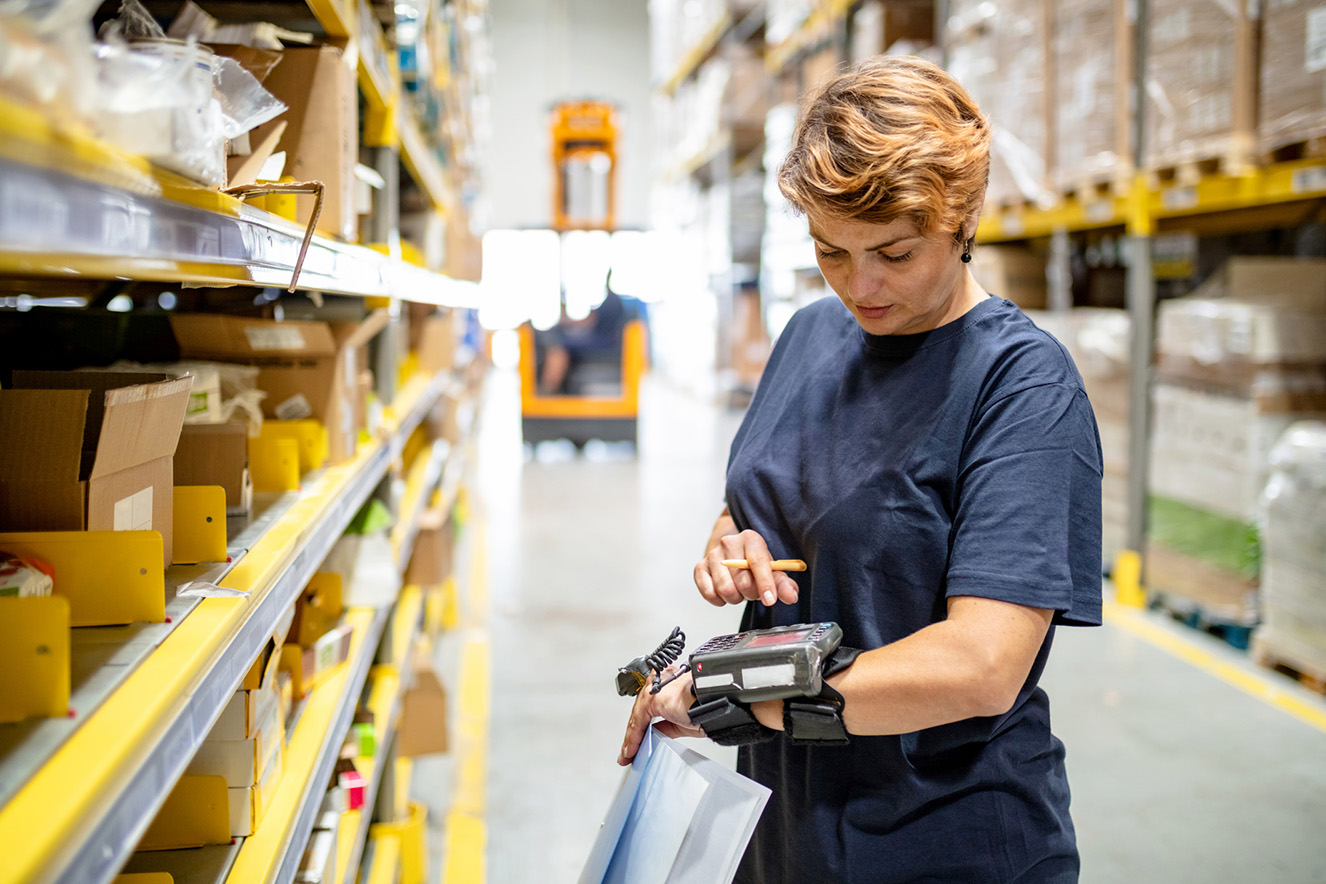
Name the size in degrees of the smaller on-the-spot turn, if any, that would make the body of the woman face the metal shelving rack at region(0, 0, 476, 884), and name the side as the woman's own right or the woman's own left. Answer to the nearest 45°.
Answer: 0° — they already face it

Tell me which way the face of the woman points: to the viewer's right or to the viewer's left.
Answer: to the viewer's left

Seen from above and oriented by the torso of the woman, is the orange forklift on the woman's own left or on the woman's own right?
on the woman's own right

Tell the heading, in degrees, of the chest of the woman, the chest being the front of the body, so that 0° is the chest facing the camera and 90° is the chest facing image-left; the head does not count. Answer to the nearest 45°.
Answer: approximately 45°

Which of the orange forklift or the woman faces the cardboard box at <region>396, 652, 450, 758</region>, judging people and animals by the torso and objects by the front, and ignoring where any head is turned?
the orange forklift

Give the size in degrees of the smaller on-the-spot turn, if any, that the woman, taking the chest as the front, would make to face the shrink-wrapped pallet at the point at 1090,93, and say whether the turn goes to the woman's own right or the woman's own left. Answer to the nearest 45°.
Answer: approximately 135° to the woman's own right

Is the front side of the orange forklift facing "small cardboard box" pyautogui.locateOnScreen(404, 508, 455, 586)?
yes

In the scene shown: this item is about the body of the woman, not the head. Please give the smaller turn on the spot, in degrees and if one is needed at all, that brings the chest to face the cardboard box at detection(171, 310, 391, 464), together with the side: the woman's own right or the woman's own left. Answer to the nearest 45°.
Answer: approximately 90° to the woman's own right
